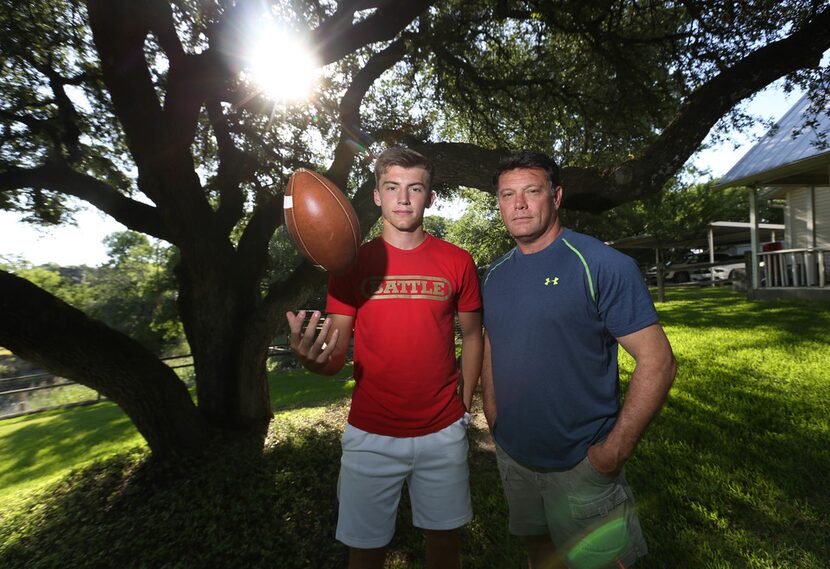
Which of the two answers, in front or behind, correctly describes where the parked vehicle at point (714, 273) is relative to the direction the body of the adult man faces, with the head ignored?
behind

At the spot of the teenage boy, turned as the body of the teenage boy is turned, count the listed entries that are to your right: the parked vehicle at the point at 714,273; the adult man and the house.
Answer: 0

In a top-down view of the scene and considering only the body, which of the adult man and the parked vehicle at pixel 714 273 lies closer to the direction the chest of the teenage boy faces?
the adult man

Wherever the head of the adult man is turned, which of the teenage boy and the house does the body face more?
the teenage boy

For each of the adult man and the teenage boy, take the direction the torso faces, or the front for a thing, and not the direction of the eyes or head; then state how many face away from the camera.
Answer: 0

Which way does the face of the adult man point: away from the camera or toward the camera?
toward the camera

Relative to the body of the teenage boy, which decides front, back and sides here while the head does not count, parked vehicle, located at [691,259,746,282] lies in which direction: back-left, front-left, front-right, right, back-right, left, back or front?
back-left

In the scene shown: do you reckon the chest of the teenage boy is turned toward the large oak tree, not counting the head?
no

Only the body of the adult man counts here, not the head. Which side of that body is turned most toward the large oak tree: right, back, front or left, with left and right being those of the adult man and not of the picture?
right

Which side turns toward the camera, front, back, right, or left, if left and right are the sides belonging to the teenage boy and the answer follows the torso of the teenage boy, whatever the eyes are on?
front

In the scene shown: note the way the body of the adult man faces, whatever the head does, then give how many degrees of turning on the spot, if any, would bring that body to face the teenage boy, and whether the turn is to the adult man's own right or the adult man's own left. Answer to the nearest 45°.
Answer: approximately 45° to the adult man's own right

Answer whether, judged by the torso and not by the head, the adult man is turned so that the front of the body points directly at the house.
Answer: no
